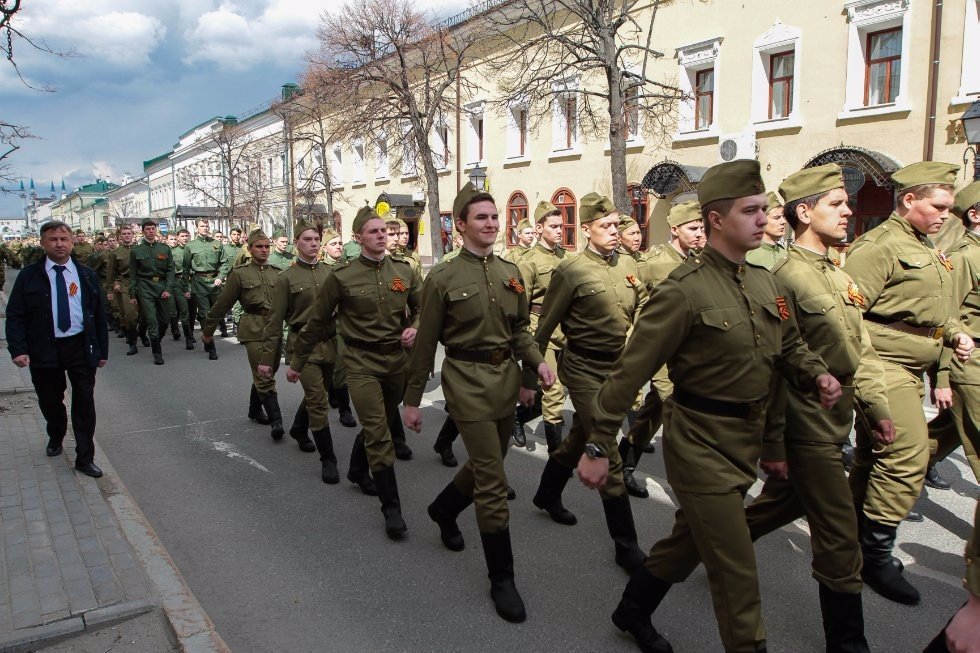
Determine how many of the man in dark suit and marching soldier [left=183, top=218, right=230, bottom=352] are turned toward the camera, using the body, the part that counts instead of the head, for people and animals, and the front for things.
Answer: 2

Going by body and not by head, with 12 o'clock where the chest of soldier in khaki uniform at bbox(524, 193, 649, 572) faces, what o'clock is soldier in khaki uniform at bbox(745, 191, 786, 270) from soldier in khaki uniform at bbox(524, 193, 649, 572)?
soldier in khaki uniform at bbox(745, 191, 786, 270) is roughly at 9 o'clock from soldier in khaki uniform at bbox(524, 193, 649, 572).

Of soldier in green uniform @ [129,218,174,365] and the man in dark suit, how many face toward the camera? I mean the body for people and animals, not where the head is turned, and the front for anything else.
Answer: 2

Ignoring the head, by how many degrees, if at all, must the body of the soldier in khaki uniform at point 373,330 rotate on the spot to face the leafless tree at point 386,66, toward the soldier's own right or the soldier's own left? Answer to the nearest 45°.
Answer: approximately 135° to the soldier's own left

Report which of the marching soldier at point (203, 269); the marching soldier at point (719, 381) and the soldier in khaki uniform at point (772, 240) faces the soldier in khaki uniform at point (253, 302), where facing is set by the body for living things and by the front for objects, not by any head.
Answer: the marching soldier at point (203, 269)

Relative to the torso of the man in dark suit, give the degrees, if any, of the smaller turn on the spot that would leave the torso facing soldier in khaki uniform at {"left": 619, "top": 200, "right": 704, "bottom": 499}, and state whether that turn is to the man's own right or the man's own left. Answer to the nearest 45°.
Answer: approximately 45° to the man's own left

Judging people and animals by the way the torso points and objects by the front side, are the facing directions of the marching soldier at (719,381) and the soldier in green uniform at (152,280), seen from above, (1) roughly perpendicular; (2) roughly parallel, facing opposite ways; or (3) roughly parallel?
roughly parallel

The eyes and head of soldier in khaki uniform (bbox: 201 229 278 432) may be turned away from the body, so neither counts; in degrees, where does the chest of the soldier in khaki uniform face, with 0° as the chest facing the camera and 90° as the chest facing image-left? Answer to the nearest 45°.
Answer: approximately 315°

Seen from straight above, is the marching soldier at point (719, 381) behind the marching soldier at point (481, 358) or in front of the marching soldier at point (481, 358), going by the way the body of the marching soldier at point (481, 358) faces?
in front

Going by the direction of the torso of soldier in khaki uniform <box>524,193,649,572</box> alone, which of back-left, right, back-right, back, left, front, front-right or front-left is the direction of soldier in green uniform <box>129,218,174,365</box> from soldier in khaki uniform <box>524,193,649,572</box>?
back

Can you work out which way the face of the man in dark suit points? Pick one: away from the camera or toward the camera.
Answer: toward the camera

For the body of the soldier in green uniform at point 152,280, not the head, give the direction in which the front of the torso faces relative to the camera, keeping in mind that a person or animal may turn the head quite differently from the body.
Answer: toward the camera

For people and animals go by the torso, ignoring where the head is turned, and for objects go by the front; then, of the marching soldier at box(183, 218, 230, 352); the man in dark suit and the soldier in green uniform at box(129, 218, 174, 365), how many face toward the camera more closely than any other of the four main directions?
3

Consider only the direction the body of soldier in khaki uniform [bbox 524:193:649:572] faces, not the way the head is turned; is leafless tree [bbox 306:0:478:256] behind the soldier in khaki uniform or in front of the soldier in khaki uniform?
behind

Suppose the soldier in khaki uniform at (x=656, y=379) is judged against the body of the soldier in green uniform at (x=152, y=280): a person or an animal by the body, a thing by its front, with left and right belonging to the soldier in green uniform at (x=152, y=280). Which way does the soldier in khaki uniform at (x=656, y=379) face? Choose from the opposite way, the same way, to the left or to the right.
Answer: the same way

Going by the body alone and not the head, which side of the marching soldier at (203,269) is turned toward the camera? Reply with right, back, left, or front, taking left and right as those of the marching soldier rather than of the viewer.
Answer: front

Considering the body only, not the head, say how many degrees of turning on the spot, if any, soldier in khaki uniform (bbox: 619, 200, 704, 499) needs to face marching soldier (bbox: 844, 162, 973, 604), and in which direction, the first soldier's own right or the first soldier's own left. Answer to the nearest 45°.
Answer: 0° — they already face them

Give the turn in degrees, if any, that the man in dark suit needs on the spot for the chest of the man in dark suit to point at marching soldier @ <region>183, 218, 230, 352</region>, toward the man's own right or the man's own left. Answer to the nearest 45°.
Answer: approximately 180°
